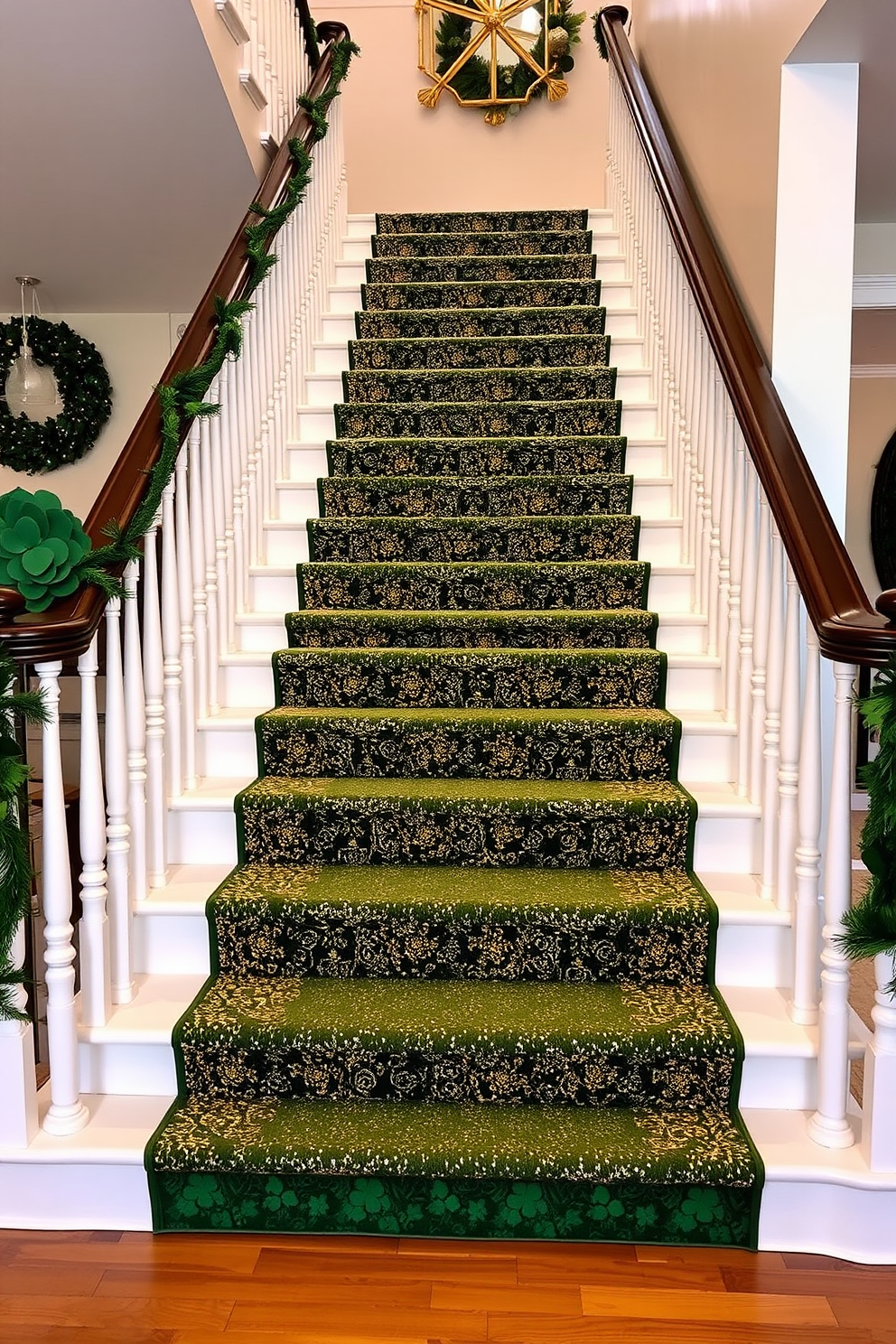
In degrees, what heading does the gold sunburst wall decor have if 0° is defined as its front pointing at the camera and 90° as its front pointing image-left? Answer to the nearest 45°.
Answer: approximately 0°

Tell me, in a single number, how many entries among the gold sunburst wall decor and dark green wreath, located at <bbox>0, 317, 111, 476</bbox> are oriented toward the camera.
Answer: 2

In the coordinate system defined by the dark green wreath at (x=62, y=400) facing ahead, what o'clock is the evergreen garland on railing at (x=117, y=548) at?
The evergreen garland on railing is roughly at 12 o'clock from the dark green wreath.

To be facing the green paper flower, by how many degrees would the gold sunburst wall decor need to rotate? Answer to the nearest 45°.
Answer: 0° — it already faces it

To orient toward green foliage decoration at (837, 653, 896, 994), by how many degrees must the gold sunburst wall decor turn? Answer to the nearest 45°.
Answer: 0° — it already faces it

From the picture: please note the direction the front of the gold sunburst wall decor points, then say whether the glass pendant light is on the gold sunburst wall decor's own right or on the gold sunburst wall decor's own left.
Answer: on the gold sunburst wall decor's own right

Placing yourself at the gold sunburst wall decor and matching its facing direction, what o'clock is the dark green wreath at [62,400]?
The dark green wreath is roughly at 2 o'clock from the gold sunburst wall decor.

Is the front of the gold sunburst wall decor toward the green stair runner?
yes

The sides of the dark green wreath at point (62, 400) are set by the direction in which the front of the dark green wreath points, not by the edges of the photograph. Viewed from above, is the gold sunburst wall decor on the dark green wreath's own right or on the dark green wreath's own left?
on the dark green wreath's own left

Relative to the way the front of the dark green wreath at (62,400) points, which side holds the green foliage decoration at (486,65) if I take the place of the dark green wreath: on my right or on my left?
on my left
